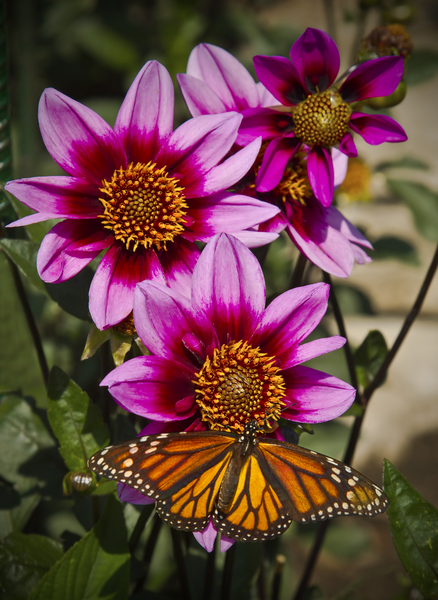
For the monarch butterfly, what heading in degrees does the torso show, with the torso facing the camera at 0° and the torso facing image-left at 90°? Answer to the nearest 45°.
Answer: approximately 180°

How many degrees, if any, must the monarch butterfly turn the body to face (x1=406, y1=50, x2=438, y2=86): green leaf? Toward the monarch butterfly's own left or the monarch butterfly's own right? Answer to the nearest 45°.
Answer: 0° — it already faces it
